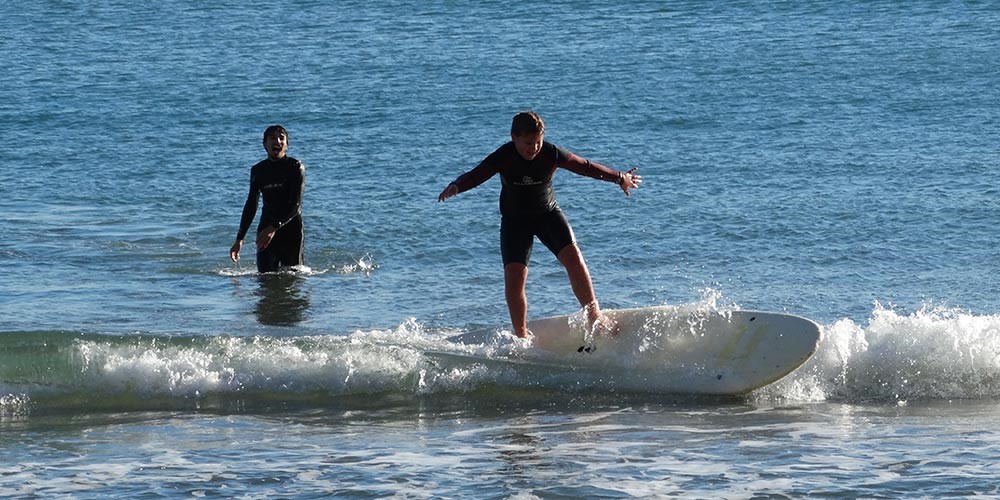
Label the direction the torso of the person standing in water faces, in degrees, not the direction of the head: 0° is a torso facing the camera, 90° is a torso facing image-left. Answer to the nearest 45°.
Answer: approximately 0°

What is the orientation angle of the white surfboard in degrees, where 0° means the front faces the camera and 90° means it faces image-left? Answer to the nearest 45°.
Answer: approximately 270°
